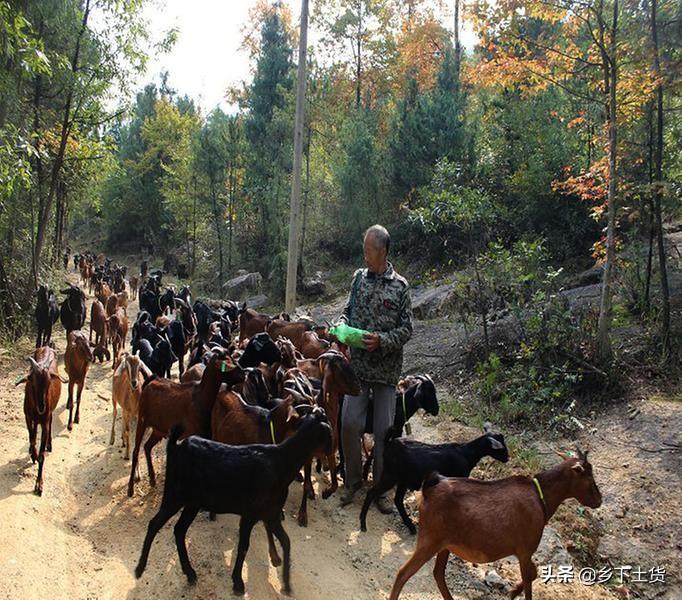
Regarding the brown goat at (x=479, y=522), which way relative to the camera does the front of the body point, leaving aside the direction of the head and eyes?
to the viewer's right

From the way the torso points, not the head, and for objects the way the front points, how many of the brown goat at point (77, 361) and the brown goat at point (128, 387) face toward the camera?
2

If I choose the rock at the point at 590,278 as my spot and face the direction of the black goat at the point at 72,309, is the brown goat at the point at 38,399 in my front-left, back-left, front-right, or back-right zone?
front-left

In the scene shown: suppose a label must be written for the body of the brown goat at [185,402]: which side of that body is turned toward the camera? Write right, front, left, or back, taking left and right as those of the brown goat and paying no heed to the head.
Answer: right

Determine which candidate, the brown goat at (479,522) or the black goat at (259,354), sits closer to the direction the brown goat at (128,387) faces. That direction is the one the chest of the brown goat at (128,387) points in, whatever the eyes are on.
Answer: the brown goat

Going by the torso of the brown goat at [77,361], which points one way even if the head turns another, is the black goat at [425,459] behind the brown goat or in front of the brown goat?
in front

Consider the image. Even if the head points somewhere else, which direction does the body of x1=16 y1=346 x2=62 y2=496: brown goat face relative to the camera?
toward the camera

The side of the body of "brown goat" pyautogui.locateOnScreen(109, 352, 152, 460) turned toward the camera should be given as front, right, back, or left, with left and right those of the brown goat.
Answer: front

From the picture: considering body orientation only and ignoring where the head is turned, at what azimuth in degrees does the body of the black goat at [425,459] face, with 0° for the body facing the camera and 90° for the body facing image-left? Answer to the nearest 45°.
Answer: approximately 270°

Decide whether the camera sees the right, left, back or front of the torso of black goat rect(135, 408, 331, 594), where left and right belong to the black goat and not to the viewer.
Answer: right

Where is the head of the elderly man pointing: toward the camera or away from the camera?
toward the camera

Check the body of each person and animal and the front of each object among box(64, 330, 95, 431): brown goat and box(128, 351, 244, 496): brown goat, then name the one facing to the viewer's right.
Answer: box(128, 351, 244, 496): brown goat

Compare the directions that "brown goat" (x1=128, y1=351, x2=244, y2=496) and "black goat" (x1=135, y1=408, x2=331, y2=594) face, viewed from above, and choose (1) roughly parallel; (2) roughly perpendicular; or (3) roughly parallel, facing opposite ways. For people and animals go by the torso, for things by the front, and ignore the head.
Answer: roughly parallel

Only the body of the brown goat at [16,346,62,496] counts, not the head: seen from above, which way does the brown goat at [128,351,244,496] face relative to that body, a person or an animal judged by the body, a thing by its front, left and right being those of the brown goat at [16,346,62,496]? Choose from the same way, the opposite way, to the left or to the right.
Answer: to the left

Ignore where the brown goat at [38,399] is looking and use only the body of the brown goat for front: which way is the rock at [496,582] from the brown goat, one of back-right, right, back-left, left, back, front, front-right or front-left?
front-left

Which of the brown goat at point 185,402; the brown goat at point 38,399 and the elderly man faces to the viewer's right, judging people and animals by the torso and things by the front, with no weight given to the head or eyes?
the brown goat at point 185,402
